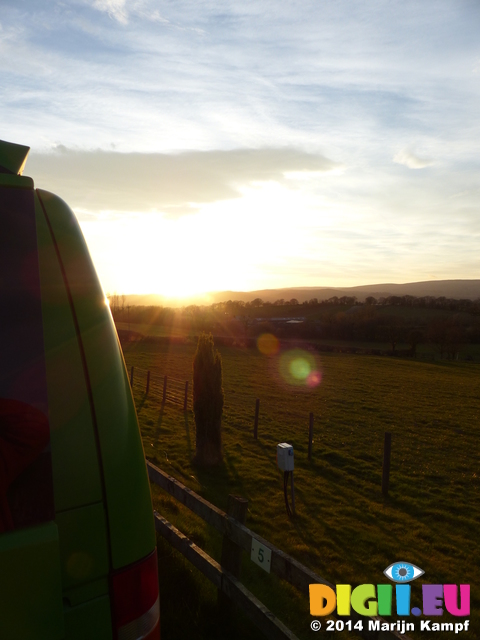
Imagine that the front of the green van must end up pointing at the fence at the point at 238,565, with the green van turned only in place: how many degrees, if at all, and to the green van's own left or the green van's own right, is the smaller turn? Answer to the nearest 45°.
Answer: approximately 135° to the green van's own right

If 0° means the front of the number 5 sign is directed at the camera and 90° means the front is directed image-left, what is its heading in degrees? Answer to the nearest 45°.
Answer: approximately 45°

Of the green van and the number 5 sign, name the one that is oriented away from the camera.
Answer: the green van

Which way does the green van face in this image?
away from the camera

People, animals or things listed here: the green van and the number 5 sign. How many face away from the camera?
1

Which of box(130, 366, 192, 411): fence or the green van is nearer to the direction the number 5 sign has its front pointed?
the green van

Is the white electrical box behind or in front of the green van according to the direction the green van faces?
in front

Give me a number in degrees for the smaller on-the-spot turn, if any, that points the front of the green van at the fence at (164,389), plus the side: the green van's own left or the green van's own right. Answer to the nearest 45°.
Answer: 0° — it already faces it

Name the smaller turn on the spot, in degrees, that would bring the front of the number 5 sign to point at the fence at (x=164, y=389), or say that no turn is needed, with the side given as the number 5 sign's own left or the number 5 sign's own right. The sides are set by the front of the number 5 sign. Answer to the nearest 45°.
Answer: approximately 135° to the number 5 sign's own right

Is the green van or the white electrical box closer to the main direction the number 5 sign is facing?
the green van
